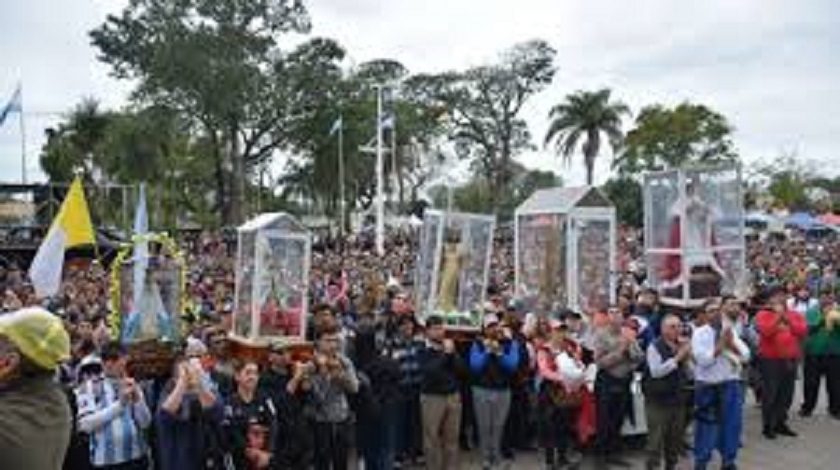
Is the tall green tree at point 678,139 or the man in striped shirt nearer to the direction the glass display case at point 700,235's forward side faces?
the man in striped shirt

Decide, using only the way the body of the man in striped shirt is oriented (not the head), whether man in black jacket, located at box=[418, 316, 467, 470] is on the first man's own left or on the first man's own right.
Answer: on the first man's own left

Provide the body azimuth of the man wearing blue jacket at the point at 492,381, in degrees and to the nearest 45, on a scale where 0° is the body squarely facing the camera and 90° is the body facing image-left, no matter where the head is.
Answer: approximately 0°

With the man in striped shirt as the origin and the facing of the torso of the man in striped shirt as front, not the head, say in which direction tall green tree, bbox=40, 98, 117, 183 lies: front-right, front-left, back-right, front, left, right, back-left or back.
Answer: back

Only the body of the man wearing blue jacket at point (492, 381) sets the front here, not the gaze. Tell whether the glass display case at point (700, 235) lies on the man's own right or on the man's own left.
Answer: on the man's own left

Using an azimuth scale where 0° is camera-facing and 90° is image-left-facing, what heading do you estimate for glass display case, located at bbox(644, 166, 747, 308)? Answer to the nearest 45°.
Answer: approximately 0°

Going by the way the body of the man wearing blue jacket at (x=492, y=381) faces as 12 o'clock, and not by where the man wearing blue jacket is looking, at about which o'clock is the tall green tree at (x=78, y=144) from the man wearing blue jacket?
The tall green tree is roughly at 5 o'clock from the man wearing blue jacket.

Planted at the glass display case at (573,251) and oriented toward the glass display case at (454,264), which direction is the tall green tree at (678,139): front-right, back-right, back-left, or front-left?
back-right

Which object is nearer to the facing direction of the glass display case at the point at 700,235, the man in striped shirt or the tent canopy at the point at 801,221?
the man in striped shirt
